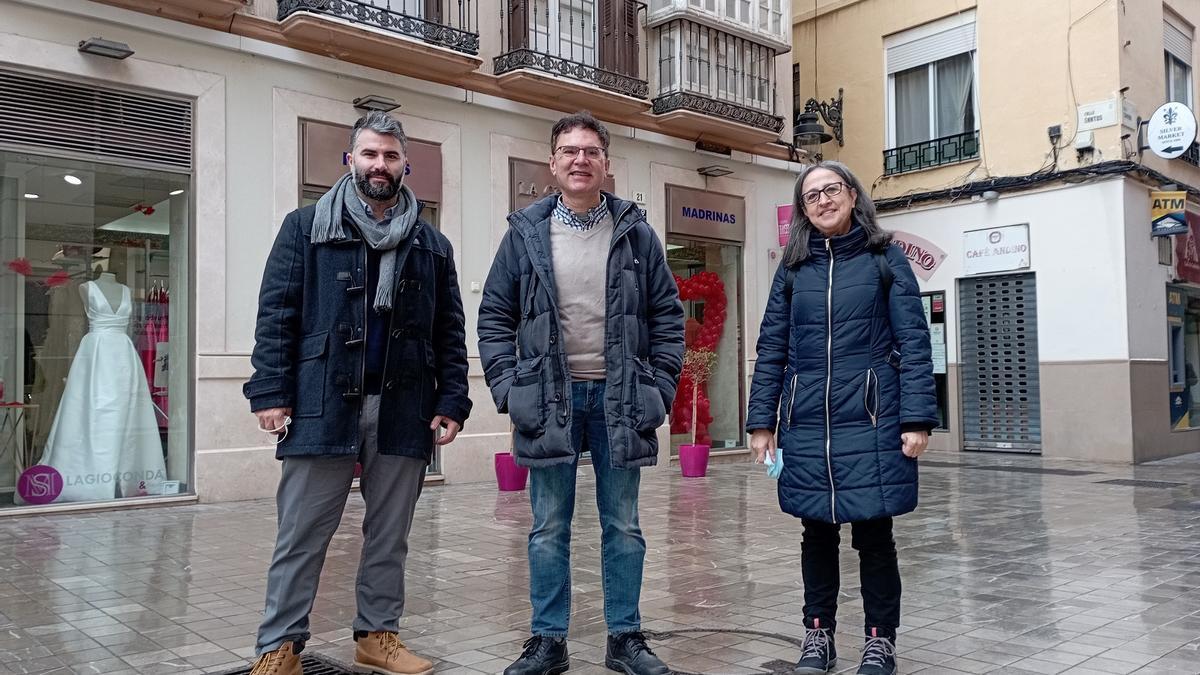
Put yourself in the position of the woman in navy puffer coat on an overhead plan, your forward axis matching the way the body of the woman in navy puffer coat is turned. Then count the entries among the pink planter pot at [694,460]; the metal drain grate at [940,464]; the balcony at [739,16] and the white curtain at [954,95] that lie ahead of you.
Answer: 0

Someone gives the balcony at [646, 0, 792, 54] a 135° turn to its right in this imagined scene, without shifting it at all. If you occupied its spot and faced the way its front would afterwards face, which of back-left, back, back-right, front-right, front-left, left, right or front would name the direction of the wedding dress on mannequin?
front-left

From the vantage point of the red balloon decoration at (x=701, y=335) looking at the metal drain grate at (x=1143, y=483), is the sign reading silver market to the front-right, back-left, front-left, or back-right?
front-left

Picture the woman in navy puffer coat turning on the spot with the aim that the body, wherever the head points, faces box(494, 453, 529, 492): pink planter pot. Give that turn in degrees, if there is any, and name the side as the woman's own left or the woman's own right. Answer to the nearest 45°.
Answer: approximately 135° to the woman's own right

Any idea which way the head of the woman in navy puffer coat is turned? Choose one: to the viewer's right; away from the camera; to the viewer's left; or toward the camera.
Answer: toward the camera

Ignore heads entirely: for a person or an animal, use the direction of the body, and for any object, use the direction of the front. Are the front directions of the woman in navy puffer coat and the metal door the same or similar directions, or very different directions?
same or similar directions

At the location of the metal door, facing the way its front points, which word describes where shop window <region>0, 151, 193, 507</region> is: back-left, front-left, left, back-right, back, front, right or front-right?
front-right

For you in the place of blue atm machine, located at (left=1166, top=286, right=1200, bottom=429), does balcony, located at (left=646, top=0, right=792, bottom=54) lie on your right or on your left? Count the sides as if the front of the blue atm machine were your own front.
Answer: on your right

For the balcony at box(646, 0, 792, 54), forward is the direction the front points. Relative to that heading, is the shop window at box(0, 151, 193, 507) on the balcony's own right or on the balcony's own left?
on the balcony's own right

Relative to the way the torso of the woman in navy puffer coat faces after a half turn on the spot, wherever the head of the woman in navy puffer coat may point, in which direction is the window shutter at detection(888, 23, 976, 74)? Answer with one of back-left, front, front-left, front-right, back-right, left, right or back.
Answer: front

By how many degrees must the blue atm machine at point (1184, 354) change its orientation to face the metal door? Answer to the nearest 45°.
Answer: approximately 90° to its right

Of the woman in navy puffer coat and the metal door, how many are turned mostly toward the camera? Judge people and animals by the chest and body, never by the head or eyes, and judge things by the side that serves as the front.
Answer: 2

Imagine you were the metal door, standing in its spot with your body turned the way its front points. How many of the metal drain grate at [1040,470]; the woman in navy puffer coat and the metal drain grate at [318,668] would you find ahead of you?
3

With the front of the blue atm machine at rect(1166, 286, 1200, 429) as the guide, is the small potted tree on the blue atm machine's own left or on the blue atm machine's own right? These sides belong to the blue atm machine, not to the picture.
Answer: on the blue atm machine's own right

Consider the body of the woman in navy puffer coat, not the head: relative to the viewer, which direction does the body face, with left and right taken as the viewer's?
facing the viewer

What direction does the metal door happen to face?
toward the camera
